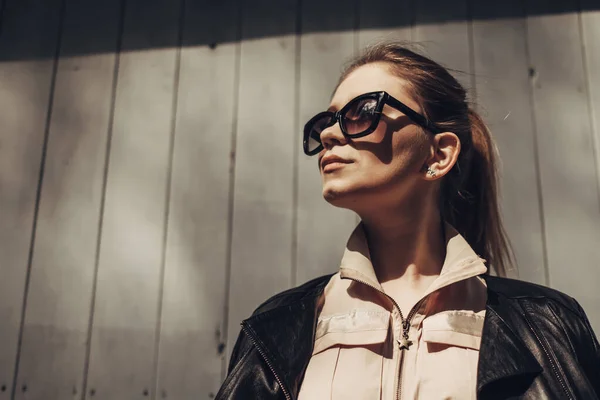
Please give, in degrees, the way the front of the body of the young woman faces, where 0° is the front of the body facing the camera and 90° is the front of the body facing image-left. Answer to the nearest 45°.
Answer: approximately 0°
